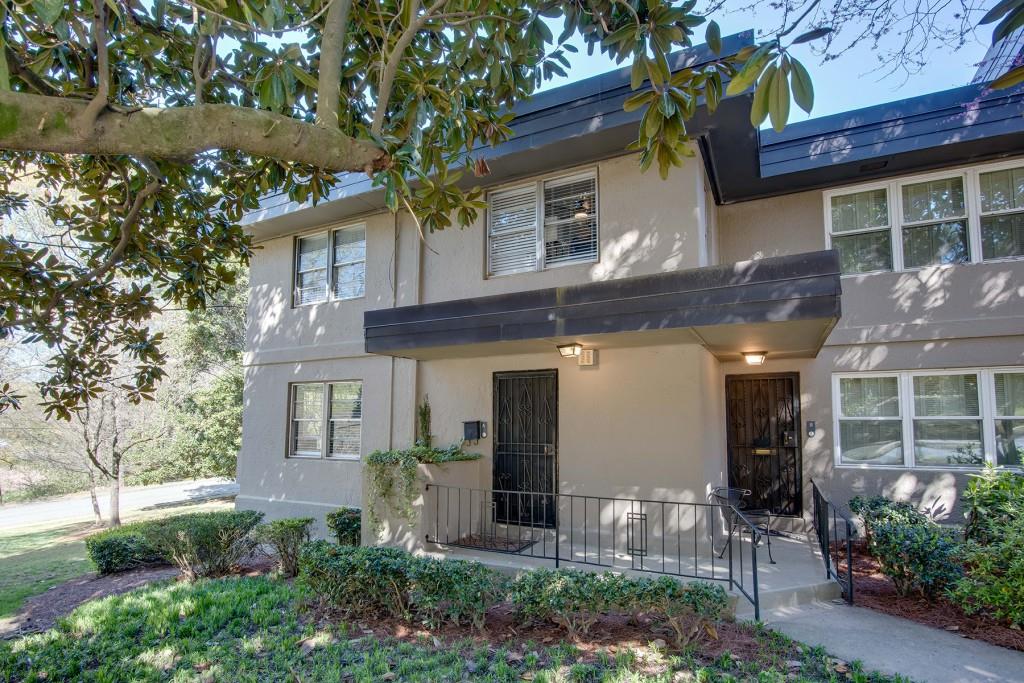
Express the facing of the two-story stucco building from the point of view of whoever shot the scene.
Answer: facing the viewer

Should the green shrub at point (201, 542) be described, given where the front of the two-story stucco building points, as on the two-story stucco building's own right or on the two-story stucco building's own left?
on the two-story stucco building's own right

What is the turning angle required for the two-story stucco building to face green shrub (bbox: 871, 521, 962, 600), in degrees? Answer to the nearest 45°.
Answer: approximately 45° to its left

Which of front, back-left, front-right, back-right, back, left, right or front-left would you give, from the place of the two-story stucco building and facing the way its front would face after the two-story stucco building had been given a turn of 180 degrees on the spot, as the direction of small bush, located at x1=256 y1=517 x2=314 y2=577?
left

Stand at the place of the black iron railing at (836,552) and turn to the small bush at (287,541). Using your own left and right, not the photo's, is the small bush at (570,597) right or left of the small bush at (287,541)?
left

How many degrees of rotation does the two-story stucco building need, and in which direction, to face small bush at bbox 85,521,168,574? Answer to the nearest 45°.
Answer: approximately 90° to its right

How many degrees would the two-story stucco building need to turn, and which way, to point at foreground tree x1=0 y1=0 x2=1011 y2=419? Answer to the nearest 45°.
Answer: approximately 45° to its right

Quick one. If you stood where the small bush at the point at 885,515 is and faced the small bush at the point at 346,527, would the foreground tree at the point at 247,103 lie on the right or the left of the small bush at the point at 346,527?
left

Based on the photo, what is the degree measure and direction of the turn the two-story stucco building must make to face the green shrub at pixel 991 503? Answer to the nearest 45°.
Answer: approximately 45° to its left
